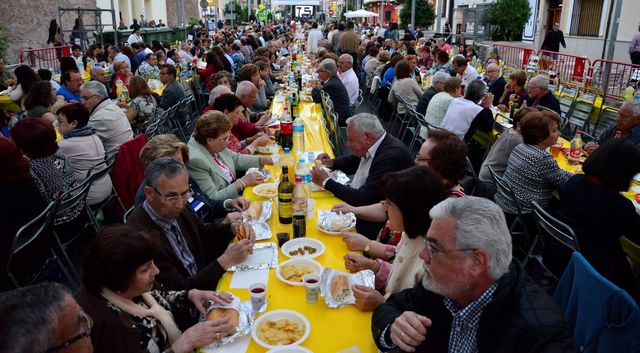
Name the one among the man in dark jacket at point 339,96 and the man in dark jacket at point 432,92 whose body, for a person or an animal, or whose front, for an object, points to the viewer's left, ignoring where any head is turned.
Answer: the man in dark jacket at point 339,96

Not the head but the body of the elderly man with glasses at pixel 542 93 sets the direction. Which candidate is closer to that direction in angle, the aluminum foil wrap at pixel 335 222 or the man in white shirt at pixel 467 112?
the man in white shirt

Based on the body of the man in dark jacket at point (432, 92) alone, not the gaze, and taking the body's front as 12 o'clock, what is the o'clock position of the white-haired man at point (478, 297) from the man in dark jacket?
The white-haired man is roughly at 3 o'clock from the man in dark jacket.

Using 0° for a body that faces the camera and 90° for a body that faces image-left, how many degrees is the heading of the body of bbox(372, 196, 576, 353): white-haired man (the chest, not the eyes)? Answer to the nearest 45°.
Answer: approximately 45°

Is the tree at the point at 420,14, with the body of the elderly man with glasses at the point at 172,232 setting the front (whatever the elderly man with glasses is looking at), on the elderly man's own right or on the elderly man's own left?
on the elderly man's own left

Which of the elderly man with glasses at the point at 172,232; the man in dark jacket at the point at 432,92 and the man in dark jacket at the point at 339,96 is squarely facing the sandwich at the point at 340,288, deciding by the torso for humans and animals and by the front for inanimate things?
the elderly man with glasses

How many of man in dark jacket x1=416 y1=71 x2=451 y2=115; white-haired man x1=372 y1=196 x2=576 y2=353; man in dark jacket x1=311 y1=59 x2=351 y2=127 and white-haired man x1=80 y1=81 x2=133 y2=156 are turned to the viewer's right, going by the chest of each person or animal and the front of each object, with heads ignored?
1

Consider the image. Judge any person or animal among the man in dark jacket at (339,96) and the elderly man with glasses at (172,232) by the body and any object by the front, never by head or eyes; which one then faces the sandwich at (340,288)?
the elderly man with glasses

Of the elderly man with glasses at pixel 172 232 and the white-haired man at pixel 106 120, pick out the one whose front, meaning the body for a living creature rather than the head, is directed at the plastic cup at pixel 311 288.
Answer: the elderly man with glasses

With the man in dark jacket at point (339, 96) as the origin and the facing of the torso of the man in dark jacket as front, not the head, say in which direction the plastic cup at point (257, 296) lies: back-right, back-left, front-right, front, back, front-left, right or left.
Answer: left

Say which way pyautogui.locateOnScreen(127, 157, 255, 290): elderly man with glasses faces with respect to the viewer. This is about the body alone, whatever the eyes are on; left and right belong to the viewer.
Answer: facing the viewer and to the right of the viewer

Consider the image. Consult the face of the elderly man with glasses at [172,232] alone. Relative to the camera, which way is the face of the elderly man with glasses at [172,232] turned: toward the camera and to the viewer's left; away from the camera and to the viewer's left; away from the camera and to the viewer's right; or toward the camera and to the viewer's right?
toward the camera and to the viewer's right

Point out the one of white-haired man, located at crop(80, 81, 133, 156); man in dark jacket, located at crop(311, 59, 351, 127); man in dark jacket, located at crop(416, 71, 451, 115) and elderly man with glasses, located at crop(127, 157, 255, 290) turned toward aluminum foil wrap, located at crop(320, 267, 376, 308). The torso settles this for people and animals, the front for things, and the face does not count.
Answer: the elderly man with glasses

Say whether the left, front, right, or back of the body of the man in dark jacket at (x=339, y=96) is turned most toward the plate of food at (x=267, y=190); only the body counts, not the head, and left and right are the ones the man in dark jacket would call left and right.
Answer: left

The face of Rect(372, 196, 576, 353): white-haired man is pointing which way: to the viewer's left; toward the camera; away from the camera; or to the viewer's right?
to the viewer's left

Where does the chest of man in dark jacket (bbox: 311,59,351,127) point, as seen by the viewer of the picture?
to the viewer's left

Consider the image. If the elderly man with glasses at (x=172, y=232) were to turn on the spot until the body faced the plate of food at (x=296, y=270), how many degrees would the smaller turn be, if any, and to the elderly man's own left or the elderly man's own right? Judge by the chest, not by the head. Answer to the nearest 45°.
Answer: approximately 45° to the elderly man's own left
